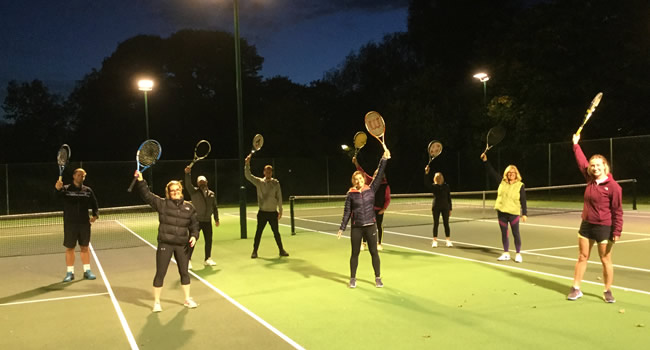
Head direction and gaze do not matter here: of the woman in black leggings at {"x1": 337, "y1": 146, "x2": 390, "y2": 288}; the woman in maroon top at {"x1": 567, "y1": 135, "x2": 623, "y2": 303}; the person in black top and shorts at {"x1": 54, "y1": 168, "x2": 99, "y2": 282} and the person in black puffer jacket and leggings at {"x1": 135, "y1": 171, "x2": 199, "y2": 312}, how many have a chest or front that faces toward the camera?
4

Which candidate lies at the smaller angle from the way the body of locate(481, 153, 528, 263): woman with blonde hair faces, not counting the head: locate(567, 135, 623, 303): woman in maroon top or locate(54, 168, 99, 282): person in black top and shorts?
the woman in maroon top

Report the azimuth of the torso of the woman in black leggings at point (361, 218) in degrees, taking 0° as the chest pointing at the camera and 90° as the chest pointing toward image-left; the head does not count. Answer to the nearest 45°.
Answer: approximately 0°

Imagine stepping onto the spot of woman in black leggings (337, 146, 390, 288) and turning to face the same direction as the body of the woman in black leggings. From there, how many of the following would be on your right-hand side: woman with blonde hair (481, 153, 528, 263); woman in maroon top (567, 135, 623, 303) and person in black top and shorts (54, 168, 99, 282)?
1

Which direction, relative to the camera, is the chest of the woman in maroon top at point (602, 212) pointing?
toward the camera

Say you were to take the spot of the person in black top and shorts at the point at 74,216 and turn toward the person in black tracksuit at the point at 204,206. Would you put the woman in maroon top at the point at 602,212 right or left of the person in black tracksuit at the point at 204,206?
right

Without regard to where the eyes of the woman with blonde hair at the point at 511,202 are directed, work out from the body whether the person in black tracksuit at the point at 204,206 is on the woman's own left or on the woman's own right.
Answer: on the woman's own right

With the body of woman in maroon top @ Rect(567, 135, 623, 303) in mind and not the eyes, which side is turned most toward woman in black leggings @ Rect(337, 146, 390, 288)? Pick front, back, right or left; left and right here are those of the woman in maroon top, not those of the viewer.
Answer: right

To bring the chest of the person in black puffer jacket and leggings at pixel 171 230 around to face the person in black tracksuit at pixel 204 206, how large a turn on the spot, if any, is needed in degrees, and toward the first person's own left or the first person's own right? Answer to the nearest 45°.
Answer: approximately 180°

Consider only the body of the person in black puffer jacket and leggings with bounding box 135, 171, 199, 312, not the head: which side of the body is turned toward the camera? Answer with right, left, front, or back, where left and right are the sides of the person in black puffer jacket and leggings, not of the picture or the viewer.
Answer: front

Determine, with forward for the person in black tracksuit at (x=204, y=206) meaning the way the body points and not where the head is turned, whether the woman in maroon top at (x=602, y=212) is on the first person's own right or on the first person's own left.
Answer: on the first person's own left

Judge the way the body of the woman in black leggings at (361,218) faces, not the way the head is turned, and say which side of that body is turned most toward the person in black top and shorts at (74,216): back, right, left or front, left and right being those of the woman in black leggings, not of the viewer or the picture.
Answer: right

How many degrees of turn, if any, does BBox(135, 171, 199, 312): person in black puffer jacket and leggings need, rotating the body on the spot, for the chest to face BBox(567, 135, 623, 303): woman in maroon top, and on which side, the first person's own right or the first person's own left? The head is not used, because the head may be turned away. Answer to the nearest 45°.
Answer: approximately 90° to the first person's own left

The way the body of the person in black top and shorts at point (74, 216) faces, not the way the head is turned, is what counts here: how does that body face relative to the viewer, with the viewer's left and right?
facing the viewer
